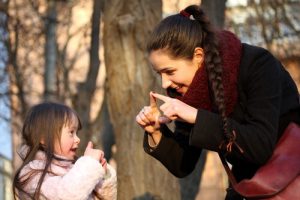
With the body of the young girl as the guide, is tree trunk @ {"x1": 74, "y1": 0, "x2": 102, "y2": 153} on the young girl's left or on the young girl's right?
on the young girl's left

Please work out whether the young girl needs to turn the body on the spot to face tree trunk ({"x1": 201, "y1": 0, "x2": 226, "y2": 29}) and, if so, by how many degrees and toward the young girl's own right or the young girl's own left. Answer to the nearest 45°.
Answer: approximately 45° to the young girl's own left

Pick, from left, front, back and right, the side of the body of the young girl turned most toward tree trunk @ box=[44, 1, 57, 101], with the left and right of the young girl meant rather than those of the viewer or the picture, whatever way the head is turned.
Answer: left

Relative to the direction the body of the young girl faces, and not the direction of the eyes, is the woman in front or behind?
in front

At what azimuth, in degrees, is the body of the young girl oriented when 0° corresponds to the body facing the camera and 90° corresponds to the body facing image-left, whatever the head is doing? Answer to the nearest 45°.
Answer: approximately 270°

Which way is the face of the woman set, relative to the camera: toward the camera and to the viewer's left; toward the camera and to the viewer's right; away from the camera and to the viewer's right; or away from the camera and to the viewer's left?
toward the camera and to the viewer's left

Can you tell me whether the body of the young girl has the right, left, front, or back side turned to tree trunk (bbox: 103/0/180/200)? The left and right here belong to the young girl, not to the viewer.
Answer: left

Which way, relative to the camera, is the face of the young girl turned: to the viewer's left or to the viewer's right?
to the viewer's right
